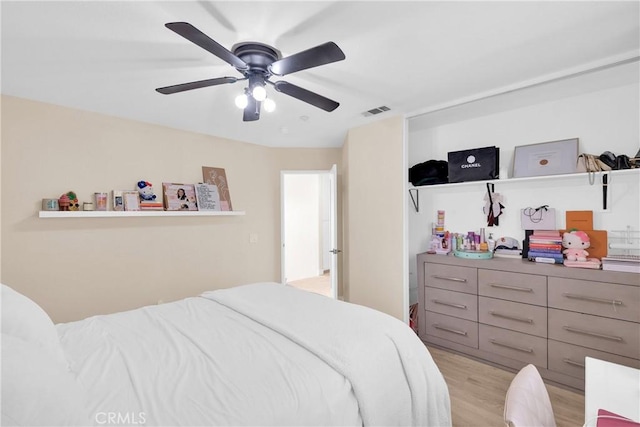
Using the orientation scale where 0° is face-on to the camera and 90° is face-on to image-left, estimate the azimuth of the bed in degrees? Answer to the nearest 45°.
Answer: approximately 225°

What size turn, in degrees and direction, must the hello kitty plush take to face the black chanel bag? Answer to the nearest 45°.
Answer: approximately 90° to its right

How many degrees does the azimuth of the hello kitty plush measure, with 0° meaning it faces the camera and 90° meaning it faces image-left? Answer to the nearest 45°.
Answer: approximately 0°

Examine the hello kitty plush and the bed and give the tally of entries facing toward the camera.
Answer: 1

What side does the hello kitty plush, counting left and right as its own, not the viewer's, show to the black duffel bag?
right

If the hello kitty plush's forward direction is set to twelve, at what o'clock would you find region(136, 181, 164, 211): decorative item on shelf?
The decorative item on shelf is roughly at 2 o'clock from the hello kitty plush.

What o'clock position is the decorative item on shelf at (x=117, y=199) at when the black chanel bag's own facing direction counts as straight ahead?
The decorative item on shelf is roughly at 2 o'clock from the black chanel bag.

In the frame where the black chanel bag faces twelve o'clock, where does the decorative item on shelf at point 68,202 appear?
The decorative item on shelf is roughly at 2 o'clock from the black chanel bag.

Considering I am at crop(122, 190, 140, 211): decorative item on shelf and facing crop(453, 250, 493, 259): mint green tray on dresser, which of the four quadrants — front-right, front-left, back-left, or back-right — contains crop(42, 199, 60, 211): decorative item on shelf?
back-right
